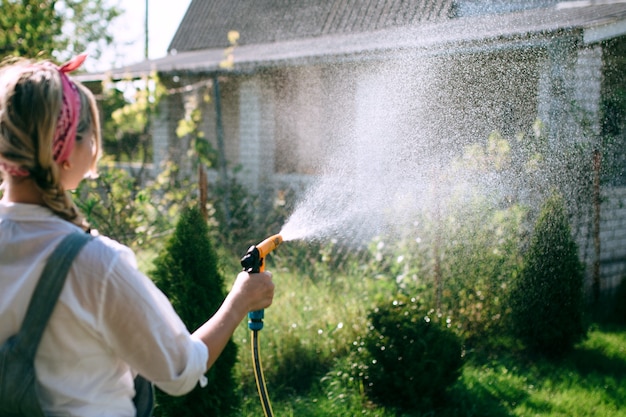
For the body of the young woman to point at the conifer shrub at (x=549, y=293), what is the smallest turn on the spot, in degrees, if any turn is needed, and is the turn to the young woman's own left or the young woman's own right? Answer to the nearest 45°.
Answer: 0° — they already face it

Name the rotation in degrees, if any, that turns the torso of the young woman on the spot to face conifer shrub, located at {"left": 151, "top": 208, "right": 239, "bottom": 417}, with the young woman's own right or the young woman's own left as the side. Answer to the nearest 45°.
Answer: approximately 45° to the young woman's own left

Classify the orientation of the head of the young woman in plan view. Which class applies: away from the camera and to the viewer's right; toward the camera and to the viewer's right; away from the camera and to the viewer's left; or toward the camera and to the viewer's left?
away from the camera and to the viewer's right

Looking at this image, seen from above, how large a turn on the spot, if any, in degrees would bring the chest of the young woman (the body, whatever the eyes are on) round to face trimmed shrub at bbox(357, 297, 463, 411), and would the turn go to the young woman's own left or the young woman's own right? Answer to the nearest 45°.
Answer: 0° — they already face it

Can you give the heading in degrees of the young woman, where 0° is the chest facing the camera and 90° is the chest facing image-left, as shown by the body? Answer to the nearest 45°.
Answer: approximately 225°
